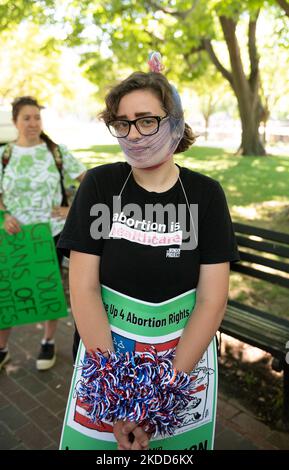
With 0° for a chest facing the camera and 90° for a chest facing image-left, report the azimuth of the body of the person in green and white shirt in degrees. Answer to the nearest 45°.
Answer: approximately 0°

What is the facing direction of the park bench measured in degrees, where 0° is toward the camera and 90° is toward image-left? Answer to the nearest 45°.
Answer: approximately 45°

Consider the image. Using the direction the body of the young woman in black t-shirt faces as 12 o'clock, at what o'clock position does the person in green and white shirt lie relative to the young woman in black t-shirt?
The person in green and white shirt is roughly at 5 o'clock from the young woman in black t-shirt.

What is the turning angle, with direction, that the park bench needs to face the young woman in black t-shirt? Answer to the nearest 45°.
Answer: approximately 45° to its left

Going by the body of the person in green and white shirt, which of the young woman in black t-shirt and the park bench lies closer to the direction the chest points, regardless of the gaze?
the young woman in black t-shirt

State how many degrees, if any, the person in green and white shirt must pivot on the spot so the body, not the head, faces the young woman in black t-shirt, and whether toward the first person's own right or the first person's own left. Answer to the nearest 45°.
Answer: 0° — they already face them

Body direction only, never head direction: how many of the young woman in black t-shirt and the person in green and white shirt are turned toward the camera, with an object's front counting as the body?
2
